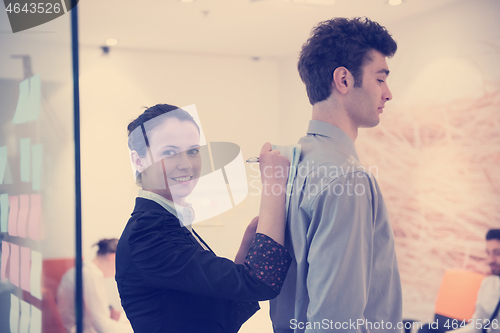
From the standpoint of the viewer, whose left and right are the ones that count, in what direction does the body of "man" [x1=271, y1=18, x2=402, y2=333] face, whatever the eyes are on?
facing to the right of the viewer

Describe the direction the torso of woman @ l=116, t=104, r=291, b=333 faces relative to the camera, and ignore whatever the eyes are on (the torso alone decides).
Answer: to the viewer's right

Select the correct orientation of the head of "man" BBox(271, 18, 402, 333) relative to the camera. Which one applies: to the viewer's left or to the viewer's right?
to the viewer's right

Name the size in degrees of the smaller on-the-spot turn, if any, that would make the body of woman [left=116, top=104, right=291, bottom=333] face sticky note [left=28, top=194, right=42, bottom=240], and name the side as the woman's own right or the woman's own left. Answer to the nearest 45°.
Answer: approximately 135° to the woman's own left

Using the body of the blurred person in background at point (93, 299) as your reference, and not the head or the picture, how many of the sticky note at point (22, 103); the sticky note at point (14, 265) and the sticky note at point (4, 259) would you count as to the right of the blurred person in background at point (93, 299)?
3

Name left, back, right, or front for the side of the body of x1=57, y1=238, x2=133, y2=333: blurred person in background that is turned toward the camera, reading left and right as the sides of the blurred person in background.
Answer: right
